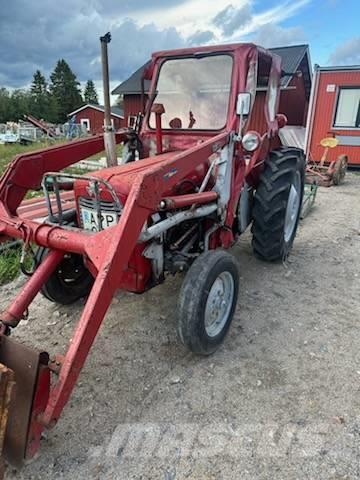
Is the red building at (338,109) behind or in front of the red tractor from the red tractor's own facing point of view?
behind

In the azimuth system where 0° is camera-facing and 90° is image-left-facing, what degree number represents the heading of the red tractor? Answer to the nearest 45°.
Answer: approximately 45°
